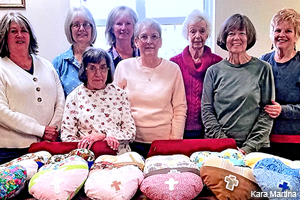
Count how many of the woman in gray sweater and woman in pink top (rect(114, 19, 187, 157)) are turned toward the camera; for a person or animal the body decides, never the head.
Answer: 2

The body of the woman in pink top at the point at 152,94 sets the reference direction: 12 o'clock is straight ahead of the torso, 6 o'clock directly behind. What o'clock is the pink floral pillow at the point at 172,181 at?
The pink floral pillow is roughly at 12 o'clock from the woman in pink top.

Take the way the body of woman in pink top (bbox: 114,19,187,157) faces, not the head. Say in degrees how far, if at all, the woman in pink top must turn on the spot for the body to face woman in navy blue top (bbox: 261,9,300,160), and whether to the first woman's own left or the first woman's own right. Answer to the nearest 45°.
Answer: approximately 90° to the first woman's own left

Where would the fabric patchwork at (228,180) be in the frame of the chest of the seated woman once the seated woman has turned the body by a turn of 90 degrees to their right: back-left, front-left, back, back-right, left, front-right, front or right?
back-left
